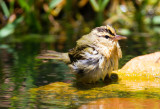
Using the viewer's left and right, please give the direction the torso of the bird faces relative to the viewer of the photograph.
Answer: facing to the right of the viewer
